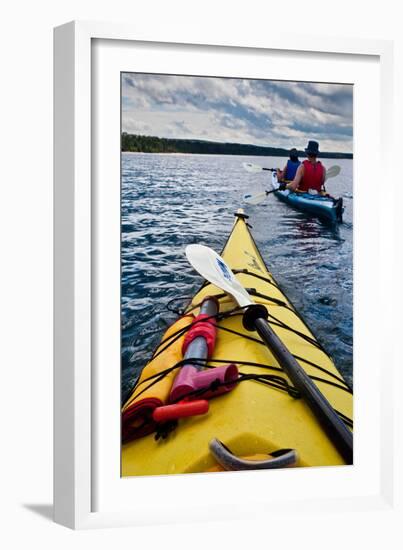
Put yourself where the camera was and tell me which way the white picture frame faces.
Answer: facing the viewer and to the right of the viewer
